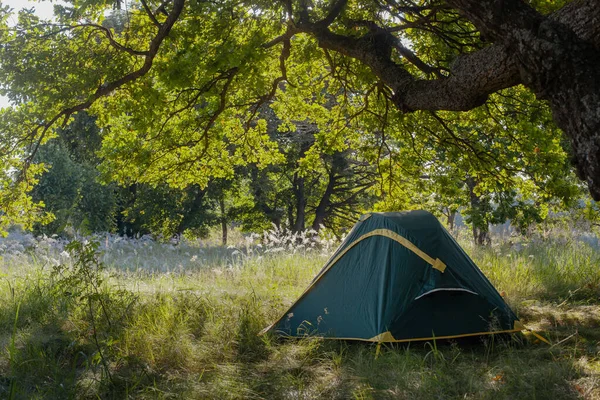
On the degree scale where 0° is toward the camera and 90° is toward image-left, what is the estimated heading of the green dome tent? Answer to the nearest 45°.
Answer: approximately 0°
